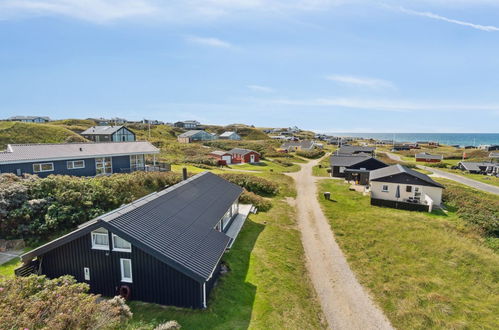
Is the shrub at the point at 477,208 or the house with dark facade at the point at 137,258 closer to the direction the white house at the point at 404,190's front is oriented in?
the house with dark facade

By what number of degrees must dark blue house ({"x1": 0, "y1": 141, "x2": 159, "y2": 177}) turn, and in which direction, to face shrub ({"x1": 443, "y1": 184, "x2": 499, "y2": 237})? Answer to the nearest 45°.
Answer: approximately 45° to its left

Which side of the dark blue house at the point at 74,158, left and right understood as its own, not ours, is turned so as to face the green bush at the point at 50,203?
front

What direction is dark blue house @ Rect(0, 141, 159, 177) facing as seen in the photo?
toward the camera

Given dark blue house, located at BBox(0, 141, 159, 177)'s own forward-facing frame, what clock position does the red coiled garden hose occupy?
The red coiled garden hose is roughly at 12 o'clock from the dark blue house.

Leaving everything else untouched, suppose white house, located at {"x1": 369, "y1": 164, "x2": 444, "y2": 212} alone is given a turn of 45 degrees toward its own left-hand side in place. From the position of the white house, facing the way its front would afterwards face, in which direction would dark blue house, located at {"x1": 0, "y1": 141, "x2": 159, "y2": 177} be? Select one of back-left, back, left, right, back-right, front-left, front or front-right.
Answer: right

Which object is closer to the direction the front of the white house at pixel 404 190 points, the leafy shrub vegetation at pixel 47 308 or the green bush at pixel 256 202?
the leafy shrub vegetation

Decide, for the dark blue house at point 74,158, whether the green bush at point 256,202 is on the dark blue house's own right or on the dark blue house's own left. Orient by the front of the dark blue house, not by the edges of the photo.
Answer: on the dark blue house's own left

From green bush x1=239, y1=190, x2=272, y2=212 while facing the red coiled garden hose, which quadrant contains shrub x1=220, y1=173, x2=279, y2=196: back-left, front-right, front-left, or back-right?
back-right

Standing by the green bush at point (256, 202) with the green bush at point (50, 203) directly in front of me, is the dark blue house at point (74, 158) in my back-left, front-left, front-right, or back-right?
front-right

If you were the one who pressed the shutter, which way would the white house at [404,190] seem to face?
facing the viewer

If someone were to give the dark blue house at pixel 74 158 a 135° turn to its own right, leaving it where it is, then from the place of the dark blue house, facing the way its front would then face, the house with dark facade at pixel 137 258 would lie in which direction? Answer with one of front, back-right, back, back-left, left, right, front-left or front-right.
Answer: back-left

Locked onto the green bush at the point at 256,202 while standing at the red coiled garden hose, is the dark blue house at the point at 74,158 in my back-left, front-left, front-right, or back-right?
front-left
